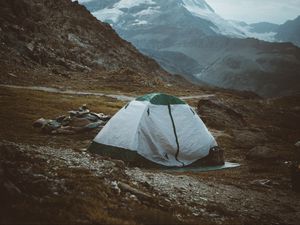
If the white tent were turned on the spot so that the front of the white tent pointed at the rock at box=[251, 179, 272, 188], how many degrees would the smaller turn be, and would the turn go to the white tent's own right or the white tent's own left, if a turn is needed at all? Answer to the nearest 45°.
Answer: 0° — it already faces it

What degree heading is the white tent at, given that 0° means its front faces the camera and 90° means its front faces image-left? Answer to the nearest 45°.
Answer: approximately 315°

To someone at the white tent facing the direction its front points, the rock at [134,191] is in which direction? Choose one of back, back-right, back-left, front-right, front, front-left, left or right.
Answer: front-right

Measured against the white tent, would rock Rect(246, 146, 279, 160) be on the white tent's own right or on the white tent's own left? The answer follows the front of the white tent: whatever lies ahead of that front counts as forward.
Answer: on the white tent's own left

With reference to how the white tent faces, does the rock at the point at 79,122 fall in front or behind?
behind
